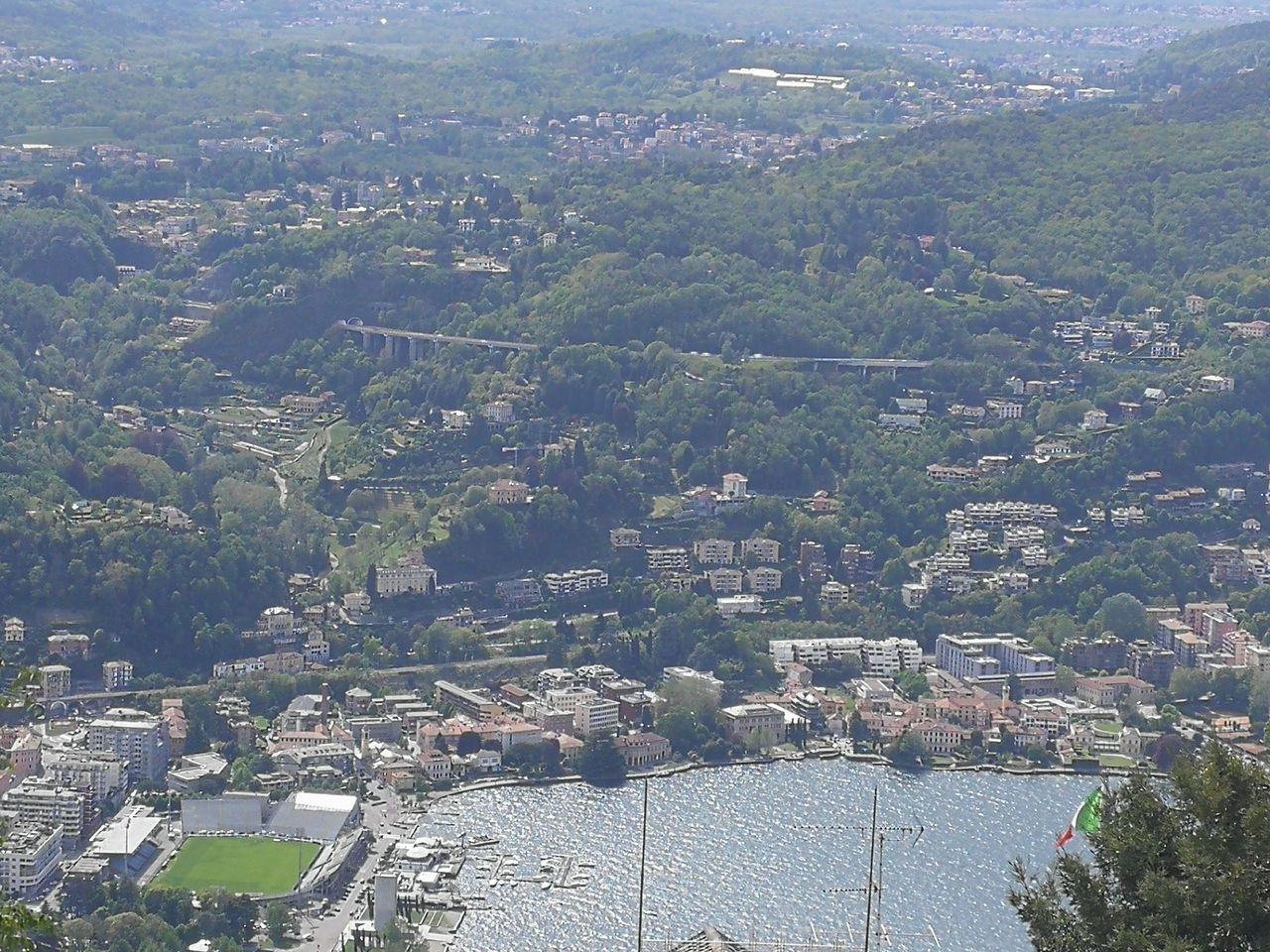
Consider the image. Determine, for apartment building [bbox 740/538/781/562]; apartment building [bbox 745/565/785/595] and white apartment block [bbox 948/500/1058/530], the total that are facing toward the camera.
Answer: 3

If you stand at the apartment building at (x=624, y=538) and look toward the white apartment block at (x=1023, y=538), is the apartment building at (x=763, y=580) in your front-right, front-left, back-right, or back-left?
front-right

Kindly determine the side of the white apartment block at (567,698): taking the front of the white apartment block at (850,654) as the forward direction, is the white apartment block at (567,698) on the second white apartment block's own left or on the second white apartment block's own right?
on the second white apartment block's own right

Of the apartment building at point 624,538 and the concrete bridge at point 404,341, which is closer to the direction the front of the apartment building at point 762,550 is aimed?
the apartment building

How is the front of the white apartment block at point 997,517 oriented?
toward the camera

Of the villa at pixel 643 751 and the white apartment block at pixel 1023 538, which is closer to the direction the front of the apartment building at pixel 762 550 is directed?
the villa

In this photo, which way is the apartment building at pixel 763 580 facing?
toward the camera

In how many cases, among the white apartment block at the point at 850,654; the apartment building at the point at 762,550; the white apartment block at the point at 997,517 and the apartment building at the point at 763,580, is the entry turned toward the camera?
4

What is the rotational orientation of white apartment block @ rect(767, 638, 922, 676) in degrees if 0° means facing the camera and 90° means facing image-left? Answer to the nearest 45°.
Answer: approximately 0°

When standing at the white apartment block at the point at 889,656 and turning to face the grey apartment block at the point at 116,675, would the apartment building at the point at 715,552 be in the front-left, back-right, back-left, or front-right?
front-right
